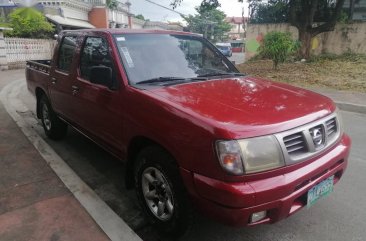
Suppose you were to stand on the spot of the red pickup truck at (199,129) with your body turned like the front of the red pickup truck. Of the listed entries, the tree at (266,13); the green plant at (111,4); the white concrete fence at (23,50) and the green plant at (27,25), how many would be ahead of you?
0

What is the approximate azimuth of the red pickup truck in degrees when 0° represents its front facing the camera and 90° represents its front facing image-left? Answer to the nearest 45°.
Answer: approximately 315°

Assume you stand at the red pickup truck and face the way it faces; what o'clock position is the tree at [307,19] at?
The tree is roughly at 8 o'clock from the red pickup truck.

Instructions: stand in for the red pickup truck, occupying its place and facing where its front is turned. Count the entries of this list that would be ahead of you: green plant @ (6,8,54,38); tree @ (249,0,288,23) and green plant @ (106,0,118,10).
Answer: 0

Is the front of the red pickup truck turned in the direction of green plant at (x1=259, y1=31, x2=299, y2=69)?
no

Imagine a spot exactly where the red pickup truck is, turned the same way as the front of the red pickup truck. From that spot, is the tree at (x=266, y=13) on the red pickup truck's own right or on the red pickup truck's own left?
on the red pickup truck's own left

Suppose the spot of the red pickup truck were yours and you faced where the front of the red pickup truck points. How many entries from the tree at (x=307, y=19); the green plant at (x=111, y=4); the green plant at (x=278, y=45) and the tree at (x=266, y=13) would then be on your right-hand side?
0

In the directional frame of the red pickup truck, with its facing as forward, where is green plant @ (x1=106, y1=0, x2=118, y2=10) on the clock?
The green plant is roughly at 7 o'clock from the red pickup truck.

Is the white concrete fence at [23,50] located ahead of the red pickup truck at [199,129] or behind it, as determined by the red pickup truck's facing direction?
behind

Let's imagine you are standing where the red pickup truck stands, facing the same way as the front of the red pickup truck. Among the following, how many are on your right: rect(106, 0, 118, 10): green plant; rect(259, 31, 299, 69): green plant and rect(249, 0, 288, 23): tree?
0

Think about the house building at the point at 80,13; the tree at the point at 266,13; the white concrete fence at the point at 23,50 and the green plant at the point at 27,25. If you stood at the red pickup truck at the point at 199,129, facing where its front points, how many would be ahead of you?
0

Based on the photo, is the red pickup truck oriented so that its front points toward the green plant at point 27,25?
no
